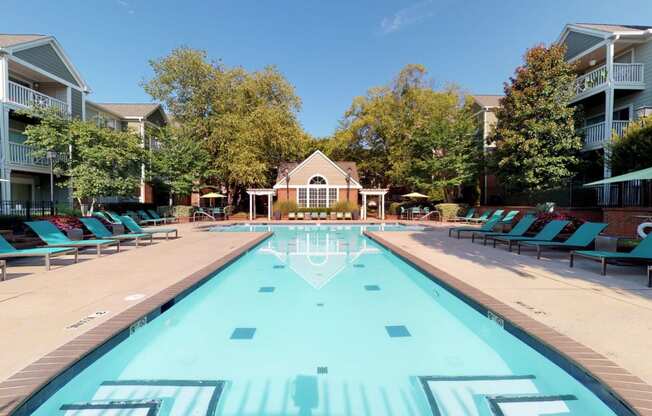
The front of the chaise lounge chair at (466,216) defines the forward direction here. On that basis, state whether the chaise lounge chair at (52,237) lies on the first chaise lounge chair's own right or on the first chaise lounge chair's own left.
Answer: on the first chaise lounge chair's own left

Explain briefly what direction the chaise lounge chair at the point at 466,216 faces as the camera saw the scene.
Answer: facing to the left of the viewer

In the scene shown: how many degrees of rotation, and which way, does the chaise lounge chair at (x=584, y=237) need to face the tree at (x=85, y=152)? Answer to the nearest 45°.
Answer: approximately 45° to its right

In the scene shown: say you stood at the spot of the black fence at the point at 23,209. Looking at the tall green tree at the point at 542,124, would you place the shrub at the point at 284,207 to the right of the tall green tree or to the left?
left

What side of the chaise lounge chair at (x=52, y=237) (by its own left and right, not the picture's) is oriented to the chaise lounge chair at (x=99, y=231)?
left

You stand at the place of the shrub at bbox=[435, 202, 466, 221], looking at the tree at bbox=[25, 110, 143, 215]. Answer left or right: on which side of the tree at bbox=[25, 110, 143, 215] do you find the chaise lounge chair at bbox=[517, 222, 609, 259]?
left

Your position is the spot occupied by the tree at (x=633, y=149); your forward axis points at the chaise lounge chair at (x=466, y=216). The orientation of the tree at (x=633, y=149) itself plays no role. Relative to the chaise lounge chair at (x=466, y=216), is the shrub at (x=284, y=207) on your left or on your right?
left

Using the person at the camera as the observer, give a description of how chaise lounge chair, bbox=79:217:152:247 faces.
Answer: facing the viewer and to the right of the viewer

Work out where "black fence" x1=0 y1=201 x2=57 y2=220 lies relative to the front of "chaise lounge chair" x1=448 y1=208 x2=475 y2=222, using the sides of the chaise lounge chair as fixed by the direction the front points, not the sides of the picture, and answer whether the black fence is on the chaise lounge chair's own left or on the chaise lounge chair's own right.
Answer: on the chaise lounge chair's own left

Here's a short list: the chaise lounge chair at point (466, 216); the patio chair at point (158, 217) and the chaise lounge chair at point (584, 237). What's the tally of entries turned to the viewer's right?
1

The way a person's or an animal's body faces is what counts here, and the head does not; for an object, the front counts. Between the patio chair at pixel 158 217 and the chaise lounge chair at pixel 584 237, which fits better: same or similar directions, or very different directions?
very different directions

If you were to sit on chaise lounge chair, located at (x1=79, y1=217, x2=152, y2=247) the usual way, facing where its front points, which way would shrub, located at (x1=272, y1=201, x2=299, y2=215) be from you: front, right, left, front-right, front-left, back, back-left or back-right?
left

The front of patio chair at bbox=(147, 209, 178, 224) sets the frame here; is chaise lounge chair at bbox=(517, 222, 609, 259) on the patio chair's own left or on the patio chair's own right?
on the patio chair's own right

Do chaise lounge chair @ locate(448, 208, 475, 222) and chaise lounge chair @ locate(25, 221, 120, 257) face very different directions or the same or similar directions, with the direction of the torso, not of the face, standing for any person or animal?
very different directions
